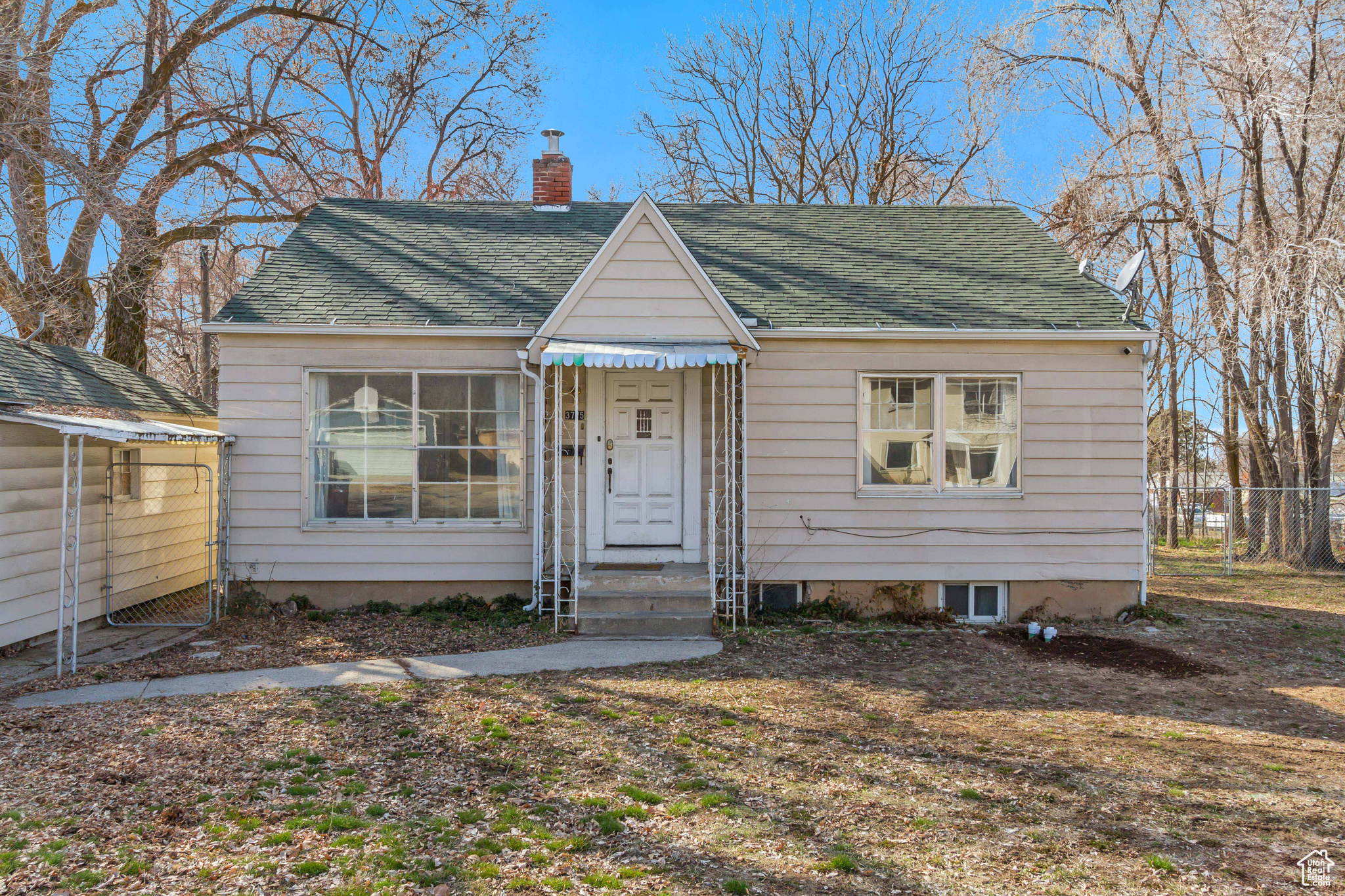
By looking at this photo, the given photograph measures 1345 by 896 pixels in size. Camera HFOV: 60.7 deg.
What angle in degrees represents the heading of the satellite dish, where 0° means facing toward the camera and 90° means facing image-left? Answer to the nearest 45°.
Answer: approximately 90°

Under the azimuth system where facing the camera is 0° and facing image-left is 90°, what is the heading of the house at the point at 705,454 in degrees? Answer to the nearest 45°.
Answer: approximately 0°

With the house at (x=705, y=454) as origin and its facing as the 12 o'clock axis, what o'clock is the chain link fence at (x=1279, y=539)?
The chain link fence is roughly at 8 o'clock from the house.

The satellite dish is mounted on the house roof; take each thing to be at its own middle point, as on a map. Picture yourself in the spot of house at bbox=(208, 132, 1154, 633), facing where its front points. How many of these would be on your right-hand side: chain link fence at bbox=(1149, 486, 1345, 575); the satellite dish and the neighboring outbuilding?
1

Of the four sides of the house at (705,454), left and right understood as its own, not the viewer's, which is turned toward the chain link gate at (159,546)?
right

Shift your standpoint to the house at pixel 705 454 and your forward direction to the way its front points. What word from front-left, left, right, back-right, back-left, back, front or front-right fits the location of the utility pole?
back-right
